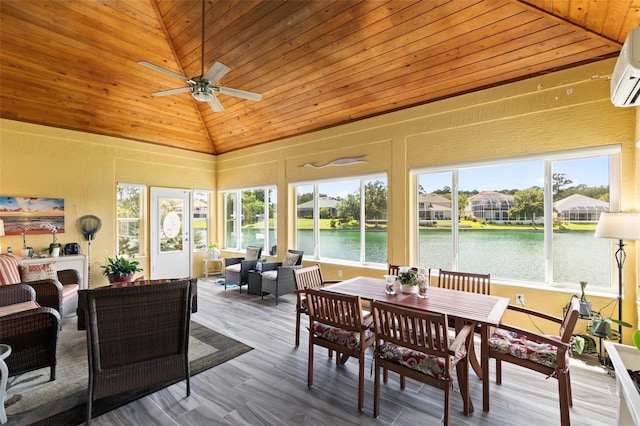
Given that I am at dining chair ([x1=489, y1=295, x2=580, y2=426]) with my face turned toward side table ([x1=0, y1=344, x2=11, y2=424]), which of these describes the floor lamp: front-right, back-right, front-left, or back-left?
back-right

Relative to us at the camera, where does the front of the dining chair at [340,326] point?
facing away from the viewer and to the right of the viewer

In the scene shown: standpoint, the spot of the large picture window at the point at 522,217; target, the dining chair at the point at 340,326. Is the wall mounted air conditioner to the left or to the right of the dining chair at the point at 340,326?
left

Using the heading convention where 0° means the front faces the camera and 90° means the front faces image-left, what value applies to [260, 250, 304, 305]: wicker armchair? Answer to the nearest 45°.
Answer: approximately 45°

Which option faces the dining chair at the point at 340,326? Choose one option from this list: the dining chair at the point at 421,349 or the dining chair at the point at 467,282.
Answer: the dining chair at the point at 467,282

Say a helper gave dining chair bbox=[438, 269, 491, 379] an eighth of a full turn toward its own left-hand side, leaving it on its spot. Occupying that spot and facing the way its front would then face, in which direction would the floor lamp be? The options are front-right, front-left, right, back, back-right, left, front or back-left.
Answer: left

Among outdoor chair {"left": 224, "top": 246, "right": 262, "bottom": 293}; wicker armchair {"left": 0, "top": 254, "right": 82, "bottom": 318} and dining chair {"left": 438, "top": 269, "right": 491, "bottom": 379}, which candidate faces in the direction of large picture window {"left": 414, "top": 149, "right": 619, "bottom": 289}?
the wicker armchair

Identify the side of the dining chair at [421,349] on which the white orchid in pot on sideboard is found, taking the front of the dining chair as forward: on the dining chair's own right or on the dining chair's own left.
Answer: on the dining chair's own left

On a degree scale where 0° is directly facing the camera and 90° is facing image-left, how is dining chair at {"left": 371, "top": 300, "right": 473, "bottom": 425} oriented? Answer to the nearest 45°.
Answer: approximately 225°
